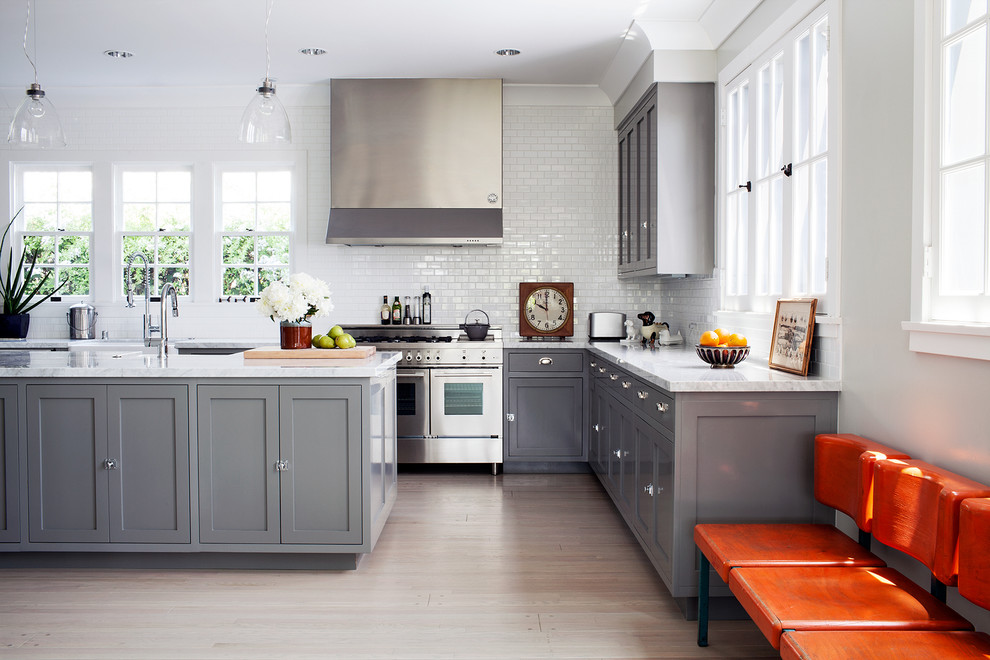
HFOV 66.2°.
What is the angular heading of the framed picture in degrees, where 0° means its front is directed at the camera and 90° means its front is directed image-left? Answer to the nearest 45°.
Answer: approximately 45°

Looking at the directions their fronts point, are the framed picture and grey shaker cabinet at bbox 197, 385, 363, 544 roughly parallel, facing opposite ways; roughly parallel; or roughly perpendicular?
roughly perpendicular

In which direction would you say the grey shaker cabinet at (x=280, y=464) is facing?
toward the camera

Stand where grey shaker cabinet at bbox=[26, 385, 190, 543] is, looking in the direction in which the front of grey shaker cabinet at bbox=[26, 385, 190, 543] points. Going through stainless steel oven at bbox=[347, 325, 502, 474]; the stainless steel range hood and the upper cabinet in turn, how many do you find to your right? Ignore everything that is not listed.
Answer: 0

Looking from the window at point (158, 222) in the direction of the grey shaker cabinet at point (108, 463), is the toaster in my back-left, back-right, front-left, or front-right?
front-left

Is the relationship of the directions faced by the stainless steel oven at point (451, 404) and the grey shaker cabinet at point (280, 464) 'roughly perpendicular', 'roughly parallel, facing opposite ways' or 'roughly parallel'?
roughly parallel

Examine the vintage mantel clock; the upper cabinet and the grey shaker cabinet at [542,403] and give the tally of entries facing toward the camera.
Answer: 2

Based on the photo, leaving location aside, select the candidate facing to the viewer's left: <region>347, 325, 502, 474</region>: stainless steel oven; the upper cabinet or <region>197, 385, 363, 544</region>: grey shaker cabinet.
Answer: the upper cabinet

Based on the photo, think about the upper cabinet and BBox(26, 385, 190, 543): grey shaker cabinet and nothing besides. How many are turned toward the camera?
1

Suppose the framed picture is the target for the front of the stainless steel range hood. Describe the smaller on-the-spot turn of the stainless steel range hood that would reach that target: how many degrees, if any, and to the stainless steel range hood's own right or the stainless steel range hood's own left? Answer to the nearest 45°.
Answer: approximately 45° to the stainless steel range hood's own left

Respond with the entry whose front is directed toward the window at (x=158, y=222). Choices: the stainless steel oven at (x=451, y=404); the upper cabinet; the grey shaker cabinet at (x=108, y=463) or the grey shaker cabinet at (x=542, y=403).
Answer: the upper cabinet

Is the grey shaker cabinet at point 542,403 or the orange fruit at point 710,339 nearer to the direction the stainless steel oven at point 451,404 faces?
the orange fruit

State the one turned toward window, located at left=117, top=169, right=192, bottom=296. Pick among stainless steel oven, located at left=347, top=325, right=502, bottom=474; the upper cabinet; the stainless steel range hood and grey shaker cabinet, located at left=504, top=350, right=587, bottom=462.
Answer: the upper cabinet

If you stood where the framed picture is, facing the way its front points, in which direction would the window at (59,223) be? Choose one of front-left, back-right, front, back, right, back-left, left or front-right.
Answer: front-right

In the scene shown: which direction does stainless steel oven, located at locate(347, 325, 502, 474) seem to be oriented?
toward the camera

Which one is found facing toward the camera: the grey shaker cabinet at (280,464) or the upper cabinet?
the grey shaker cabinet

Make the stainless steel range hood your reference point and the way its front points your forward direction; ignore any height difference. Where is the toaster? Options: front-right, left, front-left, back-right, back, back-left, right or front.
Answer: left

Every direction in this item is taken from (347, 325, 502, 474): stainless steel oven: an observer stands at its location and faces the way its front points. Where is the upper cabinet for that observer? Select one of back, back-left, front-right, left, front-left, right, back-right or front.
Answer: front-left

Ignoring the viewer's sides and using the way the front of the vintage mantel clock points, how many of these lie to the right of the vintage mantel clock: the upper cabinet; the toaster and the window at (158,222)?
1
